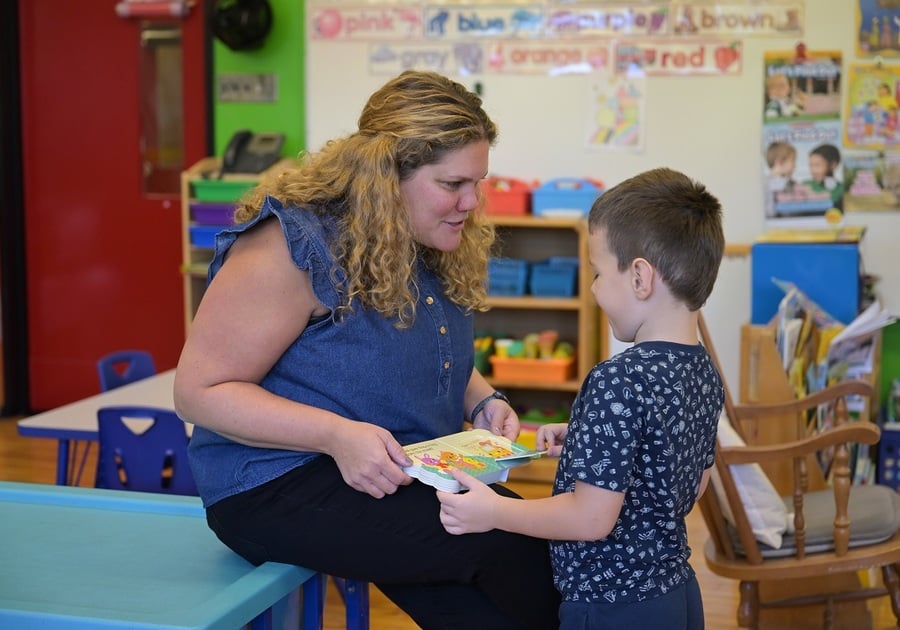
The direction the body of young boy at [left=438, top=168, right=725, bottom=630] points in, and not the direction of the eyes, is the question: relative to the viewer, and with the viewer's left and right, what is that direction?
facing away from the viewer and to the left of the viewer

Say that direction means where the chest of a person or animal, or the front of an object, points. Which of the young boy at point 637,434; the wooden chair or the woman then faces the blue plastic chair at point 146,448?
the young boy

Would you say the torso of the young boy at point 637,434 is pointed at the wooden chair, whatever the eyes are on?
no

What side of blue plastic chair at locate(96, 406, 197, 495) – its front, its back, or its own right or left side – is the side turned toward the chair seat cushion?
right

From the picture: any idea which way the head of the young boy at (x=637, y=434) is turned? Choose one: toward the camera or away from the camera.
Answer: away from the camera

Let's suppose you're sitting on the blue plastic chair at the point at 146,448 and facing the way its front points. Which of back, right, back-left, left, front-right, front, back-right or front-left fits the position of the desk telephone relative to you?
front

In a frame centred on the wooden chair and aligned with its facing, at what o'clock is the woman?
The woman is roughly at 4 o'clock from the wooden chair.

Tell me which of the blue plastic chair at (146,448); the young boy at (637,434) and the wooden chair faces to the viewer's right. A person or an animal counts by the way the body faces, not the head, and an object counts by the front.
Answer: the wooden chair

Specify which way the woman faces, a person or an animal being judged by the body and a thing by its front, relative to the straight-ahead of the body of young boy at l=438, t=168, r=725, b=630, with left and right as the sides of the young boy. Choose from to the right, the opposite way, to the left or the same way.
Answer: the opposite way

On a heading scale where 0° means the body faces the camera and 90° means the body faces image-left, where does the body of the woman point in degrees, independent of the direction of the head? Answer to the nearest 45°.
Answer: approximately 315°

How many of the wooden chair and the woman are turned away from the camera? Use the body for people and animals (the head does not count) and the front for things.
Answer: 0

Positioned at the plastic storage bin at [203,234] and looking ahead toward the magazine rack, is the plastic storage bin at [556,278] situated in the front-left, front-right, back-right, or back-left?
front-left

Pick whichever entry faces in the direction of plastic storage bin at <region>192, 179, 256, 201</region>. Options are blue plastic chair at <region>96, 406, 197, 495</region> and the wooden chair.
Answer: the blue plastic chair

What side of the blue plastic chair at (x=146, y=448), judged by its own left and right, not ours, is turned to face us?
back

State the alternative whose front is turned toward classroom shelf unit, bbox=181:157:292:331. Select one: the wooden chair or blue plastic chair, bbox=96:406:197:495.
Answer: the blue plastic chair

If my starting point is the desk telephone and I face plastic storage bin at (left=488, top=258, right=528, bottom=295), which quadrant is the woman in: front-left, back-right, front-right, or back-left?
front-right

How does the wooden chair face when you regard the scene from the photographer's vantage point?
facing to the right of the viewer
